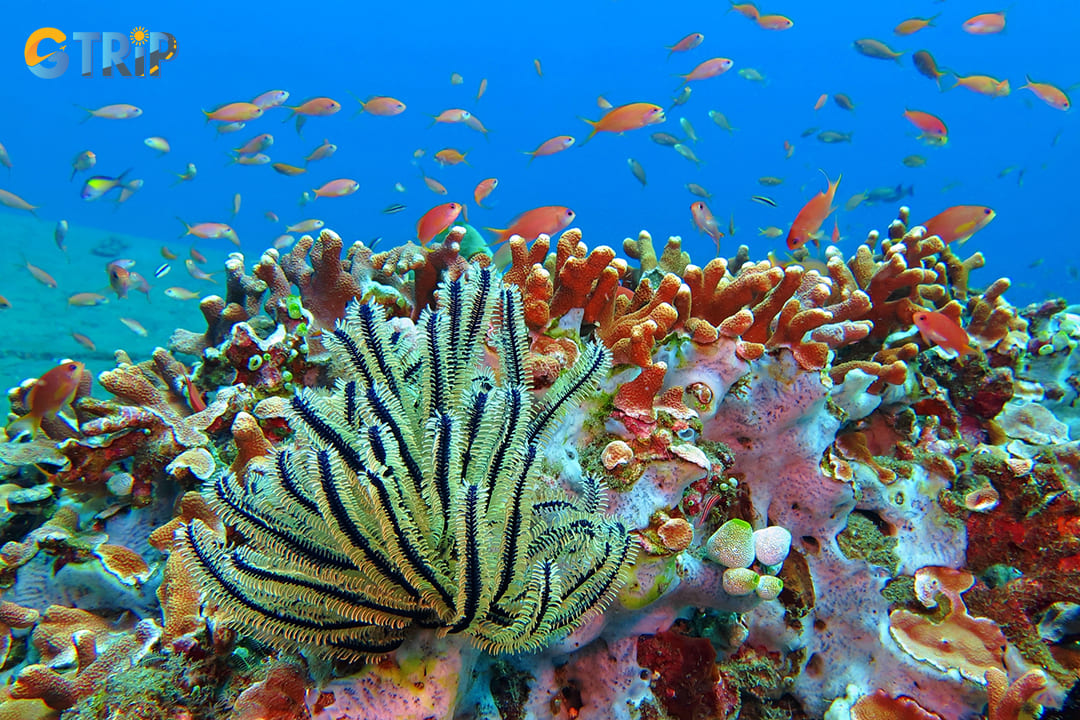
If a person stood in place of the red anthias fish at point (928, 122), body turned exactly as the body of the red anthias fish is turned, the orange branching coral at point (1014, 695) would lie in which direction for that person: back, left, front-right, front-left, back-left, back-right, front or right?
right

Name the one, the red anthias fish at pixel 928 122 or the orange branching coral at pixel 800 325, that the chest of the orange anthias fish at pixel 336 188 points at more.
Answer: the red anthias fish

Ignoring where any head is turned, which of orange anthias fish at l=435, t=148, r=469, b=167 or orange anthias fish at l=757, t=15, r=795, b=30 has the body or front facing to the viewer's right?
orange anthias fish at l=757, t=15, r=795, b=30

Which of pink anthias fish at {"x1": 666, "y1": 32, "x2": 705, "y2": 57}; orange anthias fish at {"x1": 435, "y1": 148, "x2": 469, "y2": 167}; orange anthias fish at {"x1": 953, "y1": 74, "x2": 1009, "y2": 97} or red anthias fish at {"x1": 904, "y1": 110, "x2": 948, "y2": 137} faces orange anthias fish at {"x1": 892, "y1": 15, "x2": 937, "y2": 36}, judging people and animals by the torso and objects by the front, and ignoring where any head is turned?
pink anthias fish at {"x1": 666, "y1": 32, "x2": 705, "y2": 57}

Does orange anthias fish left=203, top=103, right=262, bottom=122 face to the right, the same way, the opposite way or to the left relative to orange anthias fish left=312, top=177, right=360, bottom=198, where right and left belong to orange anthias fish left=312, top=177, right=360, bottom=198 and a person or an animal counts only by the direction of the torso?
the same way

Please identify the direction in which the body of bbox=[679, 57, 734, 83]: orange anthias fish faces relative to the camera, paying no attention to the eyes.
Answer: to the viewer's right

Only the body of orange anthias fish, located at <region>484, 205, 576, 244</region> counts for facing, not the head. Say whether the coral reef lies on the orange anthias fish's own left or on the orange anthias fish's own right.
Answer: on the orange anthias fish's own right

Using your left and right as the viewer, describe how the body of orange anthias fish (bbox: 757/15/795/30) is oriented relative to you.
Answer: facing to the right of the viewer
